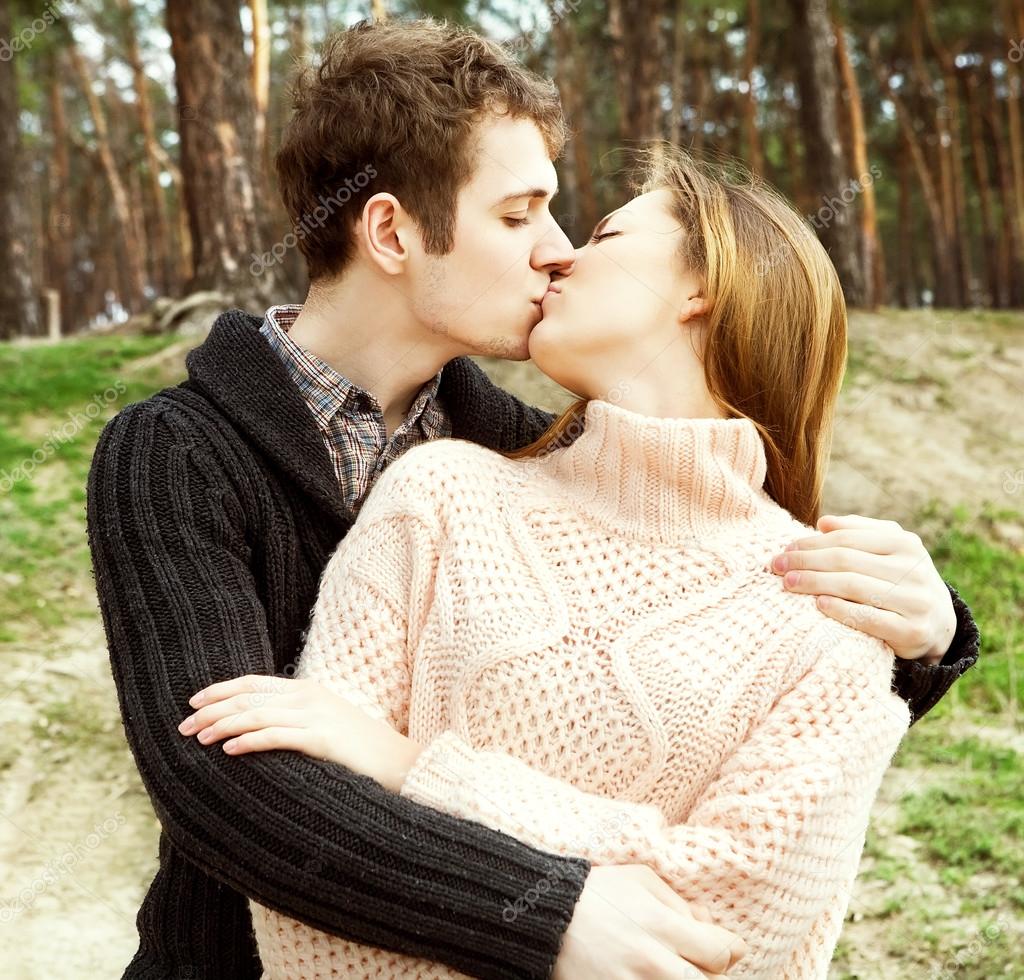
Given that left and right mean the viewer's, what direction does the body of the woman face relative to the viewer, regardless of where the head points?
facing the viewer

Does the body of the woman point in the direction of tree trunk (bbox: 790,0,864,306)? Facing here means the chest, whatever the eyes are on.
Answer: no

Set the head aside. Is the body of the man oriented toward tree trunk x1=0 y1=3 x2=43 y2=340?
no

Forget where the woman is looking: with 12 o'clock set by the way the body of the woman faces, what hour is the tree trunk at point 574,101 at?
The tree trunk is roughly at 6 o'clock from the woman.

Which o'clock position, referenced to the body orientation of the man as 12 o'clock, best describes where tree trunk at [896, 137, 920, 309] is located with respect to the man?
The tree trunk is roughly at 8 o'clock from the man.

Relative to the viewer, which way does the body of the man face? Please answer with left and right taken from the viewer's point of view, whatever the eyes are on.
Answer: facing the viewer and to the right of the viewer

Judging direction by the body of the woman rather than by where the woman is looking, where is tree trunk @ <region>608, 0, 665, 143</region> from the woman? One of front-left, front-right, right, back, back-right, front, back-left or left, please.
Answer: back

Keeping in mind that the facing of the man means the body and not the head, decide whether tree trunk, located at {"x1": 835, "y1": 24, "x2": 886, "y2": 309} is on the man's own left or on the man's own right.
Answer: on the man's own left

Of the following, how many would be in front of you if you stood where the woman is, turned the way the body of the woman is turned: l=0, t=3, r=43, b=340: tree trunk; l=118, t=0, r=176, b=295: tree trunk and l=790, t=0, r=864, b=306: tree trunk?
0

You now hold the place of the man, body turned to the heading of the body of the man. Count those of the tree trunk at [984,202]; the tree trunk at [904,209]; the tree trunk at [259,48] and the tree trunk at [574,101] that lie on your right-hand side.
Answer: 0

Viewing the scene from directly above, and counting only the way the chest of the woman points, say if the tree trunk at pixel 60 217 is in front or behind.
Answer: behind

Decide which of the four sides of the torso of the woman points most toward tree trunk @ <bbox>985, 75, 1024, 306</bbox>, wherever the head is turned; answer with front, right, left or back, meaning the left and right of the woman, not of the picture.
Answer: back

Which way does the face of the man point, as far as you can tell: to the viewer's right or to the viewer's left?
to the viewer's right

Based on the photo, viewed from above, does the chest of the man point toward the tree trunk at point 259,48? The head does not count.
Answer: no
